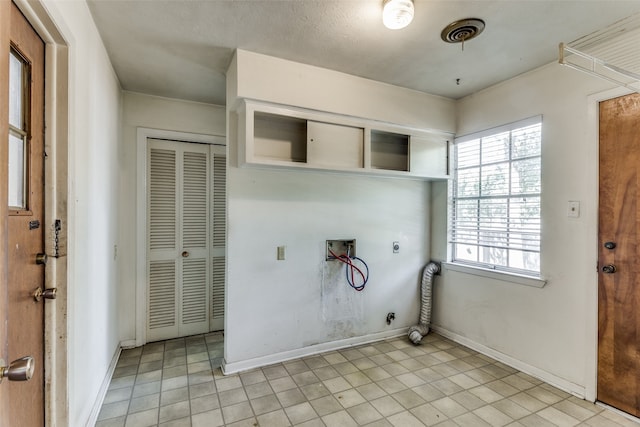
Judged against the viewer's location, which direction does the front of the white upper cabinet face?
facing the viewer and to the right of the viewer

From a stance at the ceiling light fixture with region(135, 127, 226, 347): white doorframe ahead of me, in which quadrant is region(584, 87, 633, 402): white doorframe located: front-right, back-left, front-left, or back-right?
back-right

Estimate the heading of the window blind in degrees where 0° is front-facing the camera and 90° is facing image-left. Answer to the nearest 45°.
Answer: approximately 45°

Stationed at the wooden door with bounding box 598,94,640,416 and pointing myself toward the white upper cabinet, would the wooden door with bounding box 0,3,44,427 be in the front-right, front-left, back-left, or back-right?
front-left

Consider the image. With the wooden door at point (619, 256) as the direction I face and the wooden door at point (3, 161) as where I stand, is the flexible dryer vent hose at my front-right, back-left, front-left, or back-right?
front-left

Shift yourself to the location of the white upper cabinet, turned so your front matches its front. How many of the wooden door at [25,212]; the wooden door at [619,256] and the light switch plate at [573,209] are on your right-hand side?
1

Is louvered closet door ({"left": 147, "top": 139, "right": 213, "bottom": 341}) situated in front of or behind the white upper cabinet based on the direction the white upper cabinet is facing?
behind

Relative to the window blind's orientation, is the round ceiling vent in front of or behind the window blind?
in front

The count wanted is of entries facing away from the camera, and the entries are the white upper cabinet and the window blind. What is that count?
0

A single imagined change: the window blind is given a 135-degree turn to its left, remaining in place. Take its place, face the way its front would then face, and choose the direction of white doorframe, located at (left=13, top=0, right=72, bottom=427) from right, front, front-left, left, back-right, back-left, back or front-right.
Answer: back-right

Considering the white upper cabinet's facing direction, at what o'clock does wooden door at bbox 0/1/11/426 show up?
The wooden door is roughly at 2 o'clock from the white upper cabinet.

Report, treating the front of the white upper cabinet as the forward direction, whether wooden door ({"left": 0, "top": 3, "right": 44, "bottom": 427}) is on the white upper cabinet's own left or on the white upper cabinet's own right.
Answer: on the white upper cabinet's own right

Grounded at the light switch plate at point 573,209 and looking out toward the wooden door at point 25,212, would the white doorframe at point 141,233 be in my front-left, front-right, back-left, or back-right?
front-right

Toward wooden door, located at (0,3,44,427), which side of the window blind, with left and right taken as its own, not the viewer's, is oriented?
front

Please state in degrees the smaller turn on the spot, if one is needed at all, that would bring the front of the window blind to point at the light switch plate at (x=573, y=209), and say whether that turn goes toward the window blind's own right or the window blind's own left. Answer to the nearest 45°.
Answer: approximately 90° to the window blind's own left

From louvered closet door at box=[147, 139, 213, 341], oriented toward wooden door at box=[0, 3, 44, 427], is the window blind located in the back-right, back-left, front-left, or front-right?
front-left
